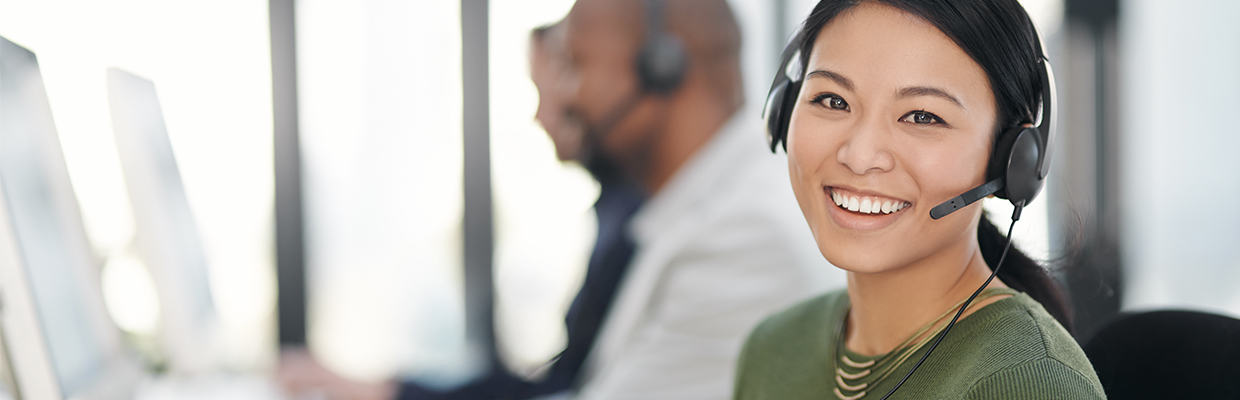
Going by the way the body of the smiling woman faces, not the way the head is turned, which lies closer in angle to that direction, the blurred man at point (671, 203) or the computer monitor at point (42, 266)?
the computer monitor

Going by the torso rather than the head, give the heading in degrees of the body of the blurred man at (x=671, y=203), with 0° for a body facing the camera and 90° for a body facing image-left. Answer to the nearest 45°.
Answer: approximately 90°

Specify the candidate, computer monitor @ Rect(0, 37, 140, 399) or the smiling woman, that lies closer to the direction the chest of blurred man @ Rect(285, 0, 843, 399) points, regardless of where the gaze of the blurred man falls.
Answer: the computer monitor

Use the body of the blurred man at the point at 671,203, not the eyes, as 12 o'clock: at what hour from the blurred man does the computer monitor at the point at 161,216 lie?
The computer monitor is roughly at 11 o'clock from the blurred man.

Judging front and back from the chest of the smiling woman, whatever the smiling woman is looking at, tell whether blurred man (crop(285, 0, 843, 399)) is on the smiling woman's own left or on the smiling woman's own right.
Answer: on the smiling woman's own right

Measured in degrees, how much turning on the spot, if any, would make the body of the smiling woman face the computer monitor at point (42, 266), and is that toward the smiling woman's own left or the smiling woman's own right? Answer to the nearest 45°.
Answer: approximately 45° to the smiling woman's own right

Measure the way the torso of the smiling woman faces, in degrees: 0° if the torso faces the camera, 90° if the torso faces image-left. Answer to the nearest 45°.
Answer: approximately 45°

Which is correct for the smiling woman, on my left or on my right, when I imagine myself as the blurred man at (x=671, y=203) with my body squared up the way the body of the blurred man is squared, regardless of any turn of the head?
on my left
